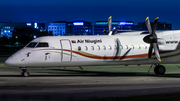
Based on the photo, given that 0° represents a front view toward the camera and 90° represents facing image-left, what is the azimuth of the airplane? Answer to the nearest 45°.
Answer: approximately 90°
